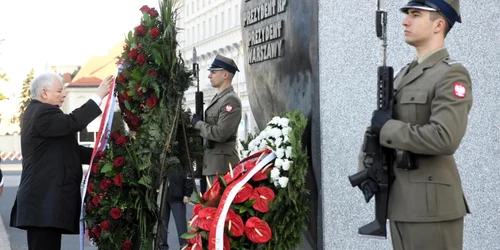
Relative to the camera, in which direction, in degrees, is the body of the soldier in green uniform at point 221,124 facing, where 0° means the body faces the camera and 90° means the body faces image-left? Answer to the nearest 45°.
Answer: approximately 90°

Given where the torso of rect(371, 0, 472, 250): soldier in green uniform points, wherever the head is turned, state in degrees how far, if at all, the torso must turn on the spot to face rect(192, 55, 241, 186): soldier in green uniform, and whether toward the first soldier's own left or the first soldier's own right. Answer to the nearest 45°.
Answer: approximately 90° to the first soldier's own right

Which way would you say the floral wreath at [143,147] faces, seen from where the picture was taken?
facing to the left of the viewer

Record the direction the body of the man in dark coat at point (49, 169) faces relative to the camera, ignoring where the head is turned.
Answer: to the viewer's right

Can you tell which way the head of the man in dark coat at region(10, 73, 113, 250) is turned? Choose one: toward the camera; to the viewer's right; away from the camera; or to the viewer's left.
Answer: to the viewer's right

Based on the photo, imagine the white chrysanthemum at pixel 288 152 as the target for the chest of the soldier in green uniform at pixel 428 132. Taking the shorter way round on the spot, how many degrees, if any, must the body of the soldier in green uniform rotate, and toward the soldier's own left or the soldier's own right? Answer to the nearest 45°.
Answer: approximately 90° to the soldier's own right

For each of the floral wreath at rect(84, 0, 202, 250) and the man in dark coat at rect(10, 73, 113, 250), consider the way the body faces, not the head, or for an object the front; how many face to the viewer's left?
1

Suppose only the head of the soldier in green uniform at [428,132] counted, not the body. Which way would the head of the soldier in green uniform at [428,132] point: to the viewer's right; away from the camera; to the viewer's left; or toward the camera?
to the viewer's left

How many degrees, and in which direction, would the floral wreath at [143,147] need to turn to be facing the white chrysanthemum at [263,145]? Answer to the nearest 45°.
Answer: approximately 135° to its left

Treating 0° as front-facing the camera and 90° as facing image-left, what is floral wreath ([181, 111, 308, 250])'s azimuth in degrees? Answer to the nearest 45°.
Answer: approximately 45°

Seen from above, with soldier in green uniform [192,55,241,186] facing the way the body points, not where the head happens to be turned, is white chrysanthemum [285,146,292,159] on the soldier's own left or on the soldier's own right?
on the soldier's own left
